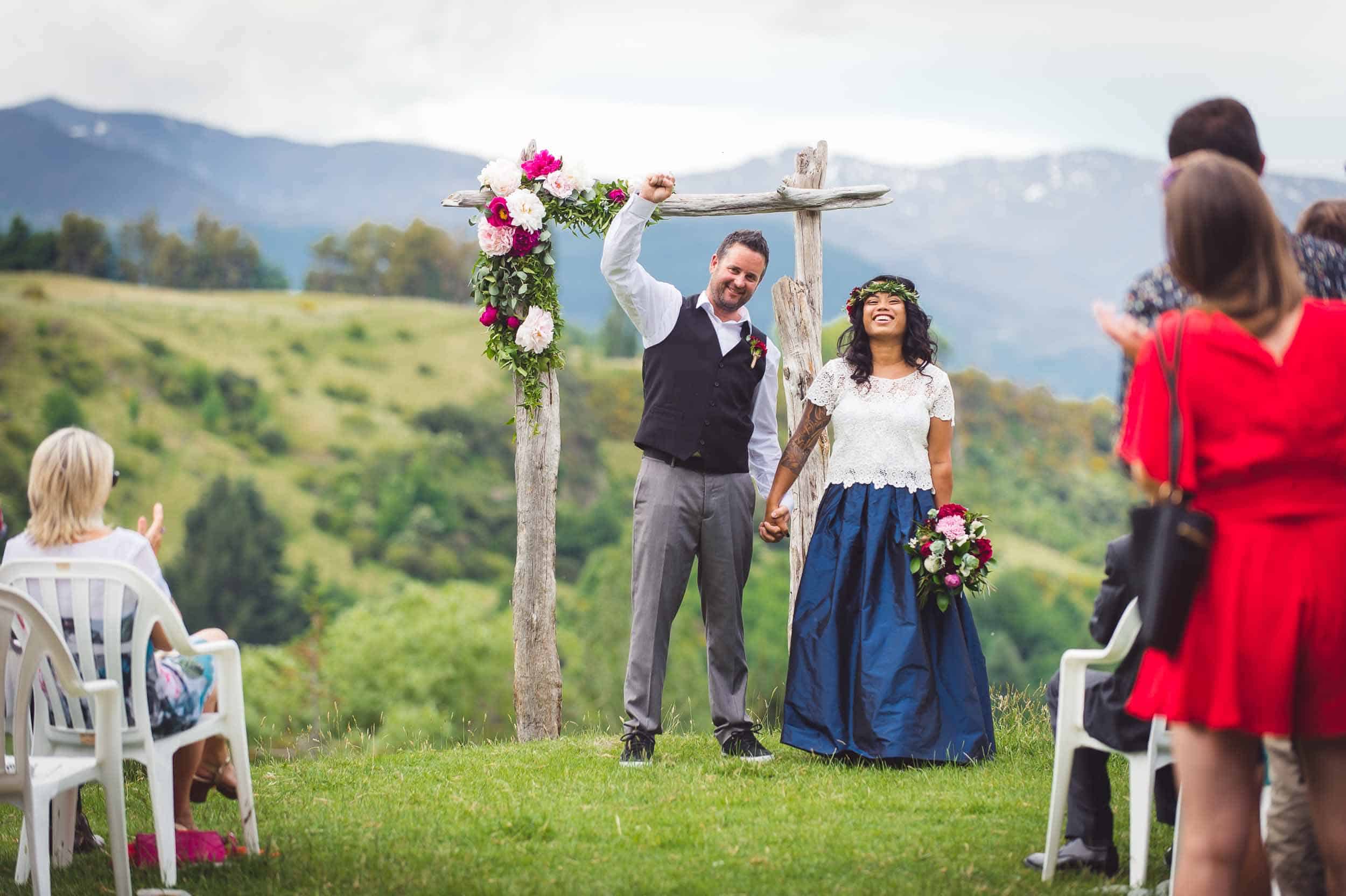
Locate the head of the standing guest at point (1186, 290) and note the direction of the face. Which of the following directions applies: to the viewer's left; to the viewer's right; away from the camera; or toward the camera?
away from the camera

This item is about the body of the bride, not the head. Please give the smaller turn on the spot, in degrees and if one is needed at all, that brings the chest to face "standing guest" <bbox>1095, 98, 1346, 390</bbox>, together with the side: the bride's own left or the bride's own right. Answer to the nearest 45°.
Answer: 0° — they already face them

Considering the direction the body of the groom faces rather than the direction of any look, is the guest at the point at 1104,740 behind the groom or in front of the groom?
in front

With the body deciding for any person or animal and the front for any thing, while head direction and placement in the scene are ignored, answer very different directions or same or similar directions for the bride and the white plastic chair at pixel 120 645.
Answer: very different directions

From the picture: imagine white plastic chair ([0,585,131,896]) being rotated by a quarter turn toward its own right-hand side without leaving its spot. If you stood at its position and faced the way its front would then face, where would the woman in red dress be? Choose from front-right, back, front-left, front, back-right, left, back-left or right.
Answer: front

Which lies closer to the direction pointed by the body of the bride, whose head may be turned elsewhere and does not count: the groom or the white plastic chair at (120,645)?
the white plastic chair

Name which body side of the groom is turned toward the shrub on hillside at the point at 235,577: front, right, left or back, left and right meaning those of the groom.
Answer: back

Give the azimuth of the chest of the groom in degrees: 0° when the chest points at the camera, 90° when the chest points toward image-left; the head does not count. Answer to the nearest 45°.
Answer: approximately 0°

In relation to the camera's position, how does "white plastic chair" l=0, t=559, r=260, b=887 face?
facing away from the viewer and to the right of the viewer

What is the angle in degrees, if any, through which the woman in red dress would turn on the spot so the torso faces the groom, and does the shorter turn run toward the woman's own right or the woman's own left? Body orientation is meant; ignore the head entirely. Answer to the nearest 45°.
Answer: approximately 45° to the woman's own left

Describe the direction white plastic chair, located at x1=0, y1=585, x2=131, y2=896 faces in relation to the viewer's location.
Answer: facing away from the viewer and to the right of the viewer

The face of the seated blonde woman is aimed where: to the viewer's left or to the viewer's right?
to the viewer's right
